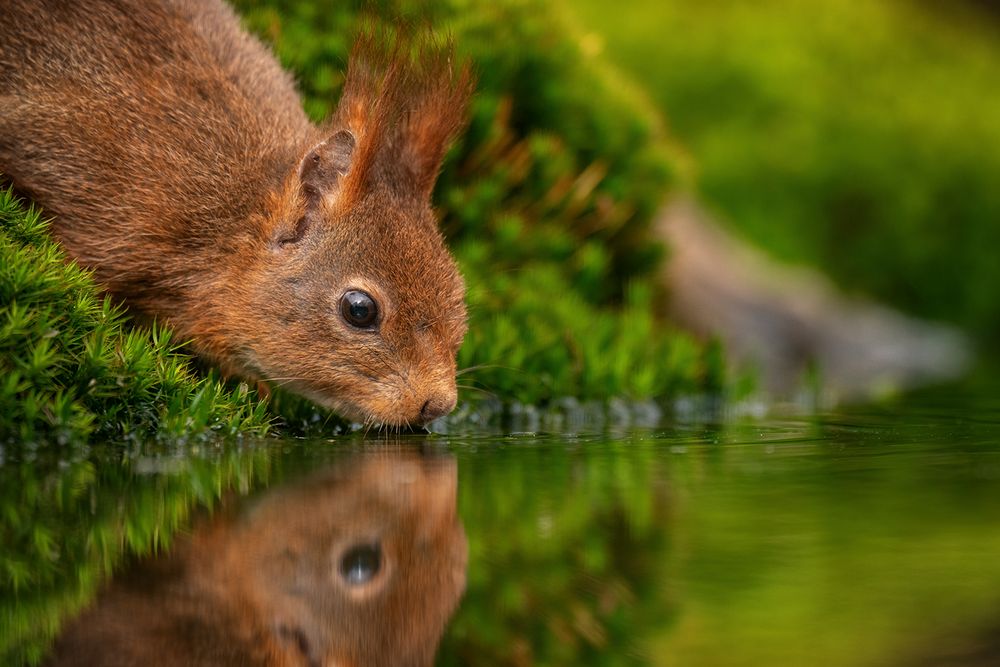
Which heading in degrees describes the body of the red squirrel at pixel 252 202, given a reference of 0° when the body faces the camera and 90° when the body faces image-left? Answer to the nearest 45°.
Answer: approximately 315°
